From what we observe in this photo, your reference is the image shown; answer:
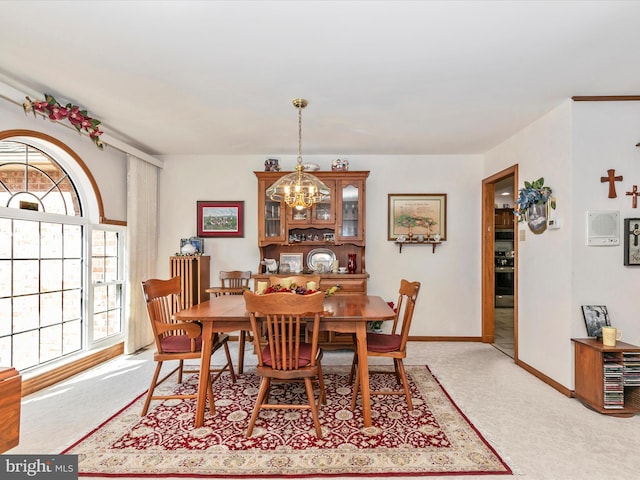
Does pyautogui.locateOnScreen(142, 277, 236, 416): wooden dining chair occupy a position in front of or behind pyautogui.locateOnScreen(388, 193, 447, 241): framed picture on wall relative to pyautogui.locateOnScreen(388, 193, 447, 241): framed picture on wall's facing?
in front

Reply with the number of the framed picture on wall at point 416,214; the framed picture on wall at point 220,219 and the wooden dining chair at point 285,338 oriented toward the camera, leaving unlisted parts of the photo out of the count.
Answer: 2

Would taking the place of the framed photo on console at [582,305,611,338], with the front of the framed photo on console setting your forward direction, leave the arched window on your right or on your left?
on your right

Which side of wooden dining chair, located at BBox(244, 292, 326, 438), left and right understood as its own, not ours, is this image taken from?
back

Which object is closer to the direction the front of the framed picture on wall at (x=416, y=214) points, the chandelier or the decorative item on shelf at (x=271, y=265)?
the chandelier

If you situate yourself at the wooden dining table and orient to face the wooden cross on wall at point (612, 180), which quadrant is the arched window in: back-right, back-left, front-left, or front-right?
back-left

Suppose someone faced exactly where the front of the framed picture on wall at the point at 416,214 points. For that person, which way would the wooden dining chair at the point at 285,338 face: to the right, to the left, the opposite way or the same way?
the opposite way

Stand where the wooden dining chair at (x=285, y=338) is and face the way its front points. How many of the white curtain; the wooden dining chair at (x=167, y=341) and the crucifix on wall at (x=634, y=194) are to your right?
1

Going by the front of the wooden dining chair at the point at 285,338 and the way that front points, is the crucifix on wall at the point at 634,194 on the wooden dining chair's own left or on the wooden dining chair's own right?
on the wooden dining chair's own right

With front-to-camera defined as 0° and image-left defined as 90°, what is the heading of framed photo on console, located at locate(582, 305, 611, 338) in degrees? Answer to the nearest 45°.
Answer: approximately 0°
